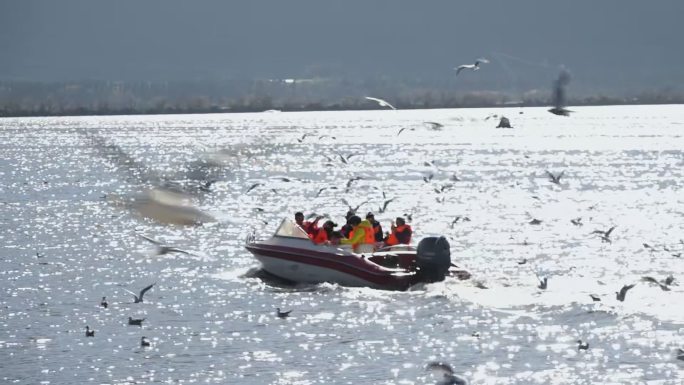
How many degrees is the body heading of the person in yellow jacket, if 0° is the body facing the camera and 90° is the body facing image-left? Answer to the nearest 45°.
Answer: approximately 135°

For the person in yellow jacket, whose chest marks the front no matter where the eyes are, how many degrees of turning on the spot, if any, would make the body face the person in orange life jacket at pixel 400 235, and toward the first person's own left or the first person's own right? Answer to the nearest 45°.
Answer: approximately 135° to the first person's own right

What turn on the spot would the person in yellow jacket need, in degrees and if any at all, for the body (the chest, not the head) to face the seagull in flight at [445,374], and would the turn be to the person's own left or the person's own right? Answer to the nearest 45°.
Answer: approximately 135° to the person's own left

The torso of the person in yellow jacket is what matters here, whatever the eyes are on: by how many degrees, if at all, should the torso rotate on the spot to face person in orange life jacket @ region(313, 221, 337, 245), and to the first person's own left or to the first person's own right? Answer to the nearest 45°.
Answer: approximately 45° to the first person's own left

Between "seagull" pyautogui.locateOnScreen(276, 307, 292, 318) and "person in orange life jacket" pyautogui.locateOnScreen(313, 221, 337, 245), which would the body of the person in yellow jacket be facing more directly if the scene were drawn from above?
the person in orange life jacket

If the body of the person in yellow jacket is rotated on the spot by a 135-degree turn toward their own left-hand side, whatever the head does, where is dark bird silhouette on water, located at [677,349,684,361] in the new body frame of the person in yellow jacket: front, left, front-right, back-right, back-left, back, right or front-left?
front-left

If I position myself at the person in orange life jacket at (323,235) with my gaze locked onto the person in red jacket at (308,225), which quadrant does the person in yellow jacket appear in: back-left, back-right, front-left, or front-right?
back-right

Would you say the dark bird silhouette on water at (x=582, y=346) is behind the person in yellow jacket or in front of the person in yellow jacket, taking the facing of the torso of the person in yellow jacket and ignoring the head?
behind
